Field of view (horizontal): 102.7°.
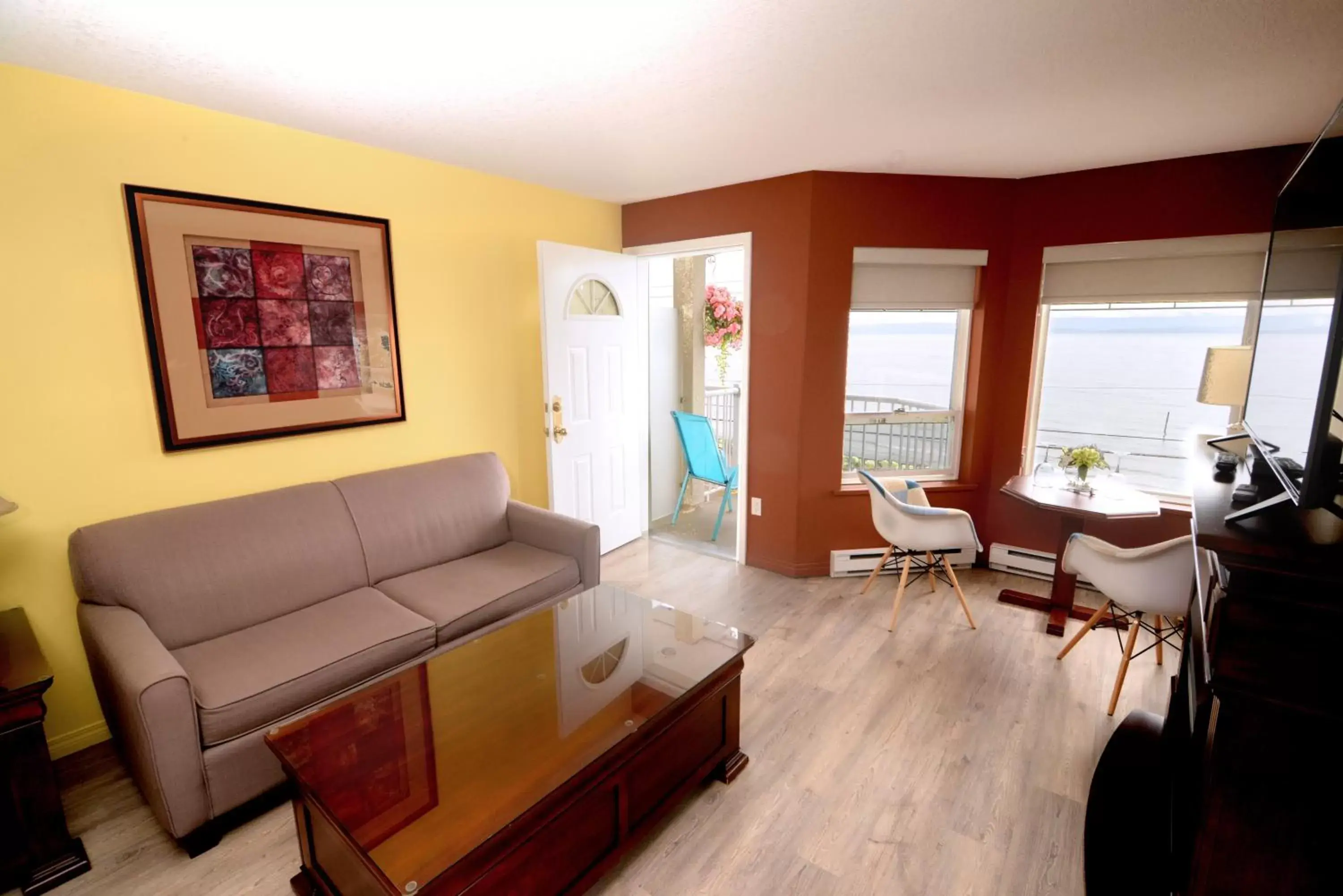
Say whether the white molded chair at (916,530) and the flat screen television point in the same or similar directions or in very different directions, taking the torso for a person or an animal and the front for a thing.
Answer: very different directions

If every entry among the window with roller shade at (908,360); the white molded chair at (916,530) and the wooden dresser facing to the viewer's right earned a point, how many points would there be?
1

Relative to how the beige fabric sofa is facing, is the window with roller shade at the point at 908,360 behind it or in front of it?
in front

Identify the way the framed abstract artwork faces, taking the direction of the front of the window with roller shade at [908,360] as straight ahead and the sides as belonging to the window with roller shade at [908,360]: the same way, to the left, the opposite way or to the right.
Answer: to the left

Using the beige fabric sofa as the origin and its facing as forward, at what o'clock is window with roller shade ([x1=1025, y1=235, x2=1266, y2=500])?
The window with roller shade is roughly at 11 o'clock from the beige fabric sofa.

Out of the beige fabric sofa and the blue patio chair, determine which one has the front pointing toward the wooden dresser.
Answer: the beige fabric sofa

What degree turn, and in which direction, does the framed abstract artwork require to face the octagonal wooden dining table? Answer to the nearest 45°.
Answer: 0° — it already faces it

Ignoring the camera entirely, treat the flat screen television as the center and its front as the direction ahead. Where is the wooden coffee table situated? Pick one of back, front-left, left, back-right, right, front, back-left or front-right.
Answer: front-left

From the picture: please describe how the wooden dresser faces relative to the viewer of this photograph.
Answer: facing to the left of the viewer

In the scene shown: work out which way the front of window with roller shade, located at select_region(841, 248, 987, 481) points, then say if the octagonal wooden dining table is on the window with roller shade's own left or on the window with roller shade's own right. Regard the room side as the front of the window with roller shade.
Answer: on the window with roller shade's own left

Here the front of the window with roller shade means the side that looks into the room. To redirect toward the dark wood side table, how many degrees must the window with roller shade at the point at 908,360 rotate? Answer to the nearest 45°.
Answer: approximately 45° to its right

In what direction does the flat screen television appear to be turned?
to the viewer's left

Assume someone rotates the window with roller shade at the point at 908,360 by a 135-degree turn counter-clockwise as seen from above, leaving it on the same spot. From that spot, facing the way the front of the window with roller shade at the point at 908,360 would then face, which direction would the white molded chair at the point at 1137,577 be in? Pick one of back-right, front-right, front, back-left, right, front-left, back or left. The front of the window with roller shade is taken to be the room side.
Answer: right

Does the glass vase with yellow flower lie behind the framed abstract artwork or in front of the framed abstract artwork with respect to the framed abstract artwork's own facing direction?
in front

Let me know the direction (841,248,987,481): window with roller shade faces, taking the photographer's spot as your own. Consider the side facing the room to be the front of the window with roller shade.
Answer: facing the viewer

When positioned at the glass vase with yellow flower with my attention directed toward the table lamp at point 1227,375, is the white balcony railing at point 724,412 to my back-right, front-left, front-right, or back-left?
back-left
